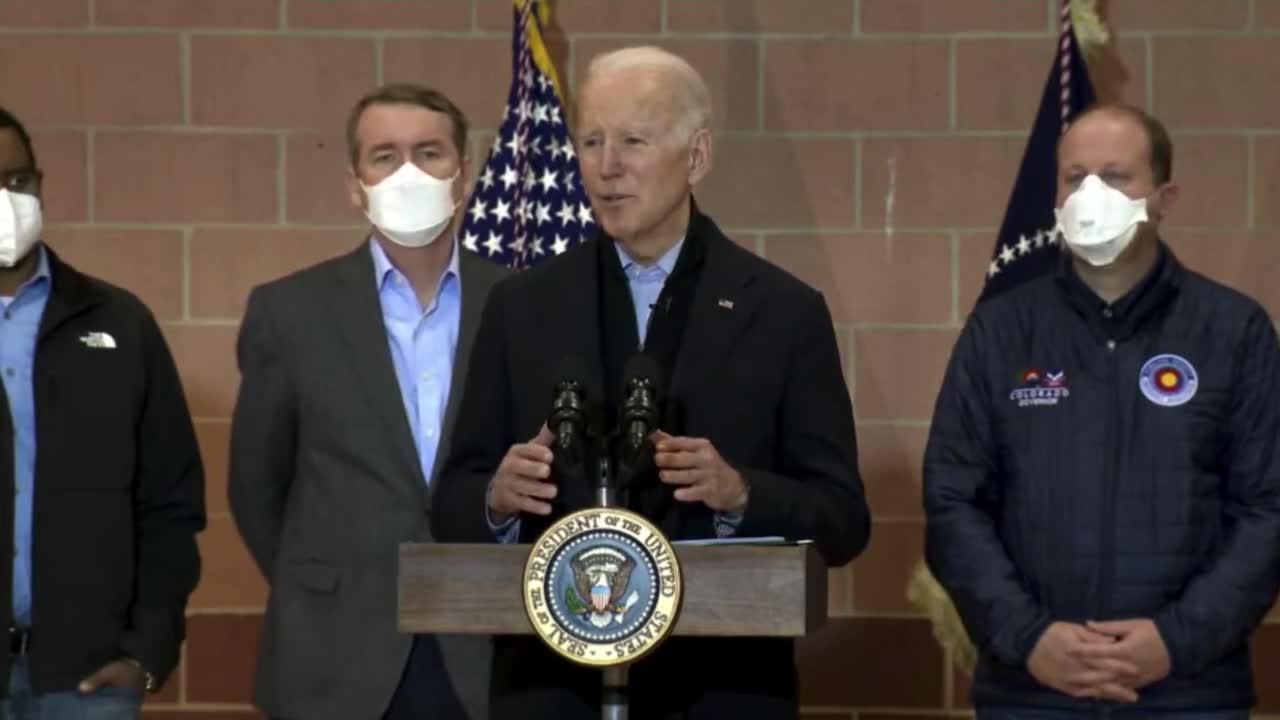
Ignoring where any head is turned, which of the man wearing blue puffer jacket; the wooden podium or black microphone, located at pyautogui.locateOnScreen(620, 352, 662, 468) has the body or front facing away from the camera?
the black microphone

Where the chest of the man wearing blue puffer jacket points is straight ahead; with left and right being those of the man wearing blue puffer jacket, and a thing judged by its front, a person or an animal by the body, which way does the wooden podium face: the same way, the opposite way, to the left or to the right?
the same way

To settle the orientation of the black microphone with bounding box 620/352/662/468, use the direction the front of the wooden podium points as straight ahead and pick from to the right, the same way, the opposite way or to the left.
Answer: the opposite way

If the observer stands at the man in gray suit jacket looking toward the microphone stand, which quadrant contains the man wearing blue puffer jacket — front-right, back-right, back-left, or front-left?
front-left

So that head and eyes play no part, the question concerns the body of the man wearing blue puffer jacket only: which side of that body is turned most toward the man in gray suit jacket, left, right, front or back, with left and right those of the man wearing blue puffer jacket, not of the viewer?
right

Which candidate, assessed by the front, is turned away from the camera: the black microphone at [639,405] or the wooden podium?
the black microphone

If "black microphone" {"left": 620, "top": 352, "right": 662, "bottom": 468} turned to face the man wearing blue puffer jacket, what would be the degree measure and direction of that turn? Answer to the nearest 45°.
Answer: approximately 45° to its right

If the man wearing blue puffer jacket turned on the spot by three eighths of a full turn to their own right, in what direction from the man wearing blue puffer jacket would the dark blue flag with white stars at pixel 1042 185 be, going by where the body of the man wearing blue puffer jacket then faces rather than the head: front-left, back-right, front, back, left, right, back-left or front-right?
front-right

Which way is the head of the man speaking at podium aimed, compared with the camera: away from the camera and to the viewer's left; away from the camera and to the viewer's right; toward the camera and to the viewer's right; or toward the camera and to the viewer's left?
toward the camera and to the viewer's left

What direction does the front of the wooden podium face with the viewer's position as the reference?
facing the viewer

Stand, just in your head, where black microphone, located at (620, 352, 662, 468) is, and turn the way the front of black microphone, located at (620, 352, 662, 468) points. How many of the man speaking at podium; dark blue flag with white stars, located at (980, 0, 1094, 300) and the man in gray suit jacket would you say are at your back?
0

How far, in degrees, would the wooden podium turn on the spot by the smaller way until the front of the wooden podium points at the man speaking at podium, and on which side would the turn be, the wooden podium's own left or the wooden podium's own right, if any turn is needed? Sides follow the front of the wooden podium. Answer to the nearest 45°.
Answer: approximately 180°

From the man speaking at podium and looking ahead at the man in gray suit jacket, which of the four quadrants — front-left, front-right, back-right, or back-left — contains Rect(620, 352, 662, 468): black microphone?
back-left

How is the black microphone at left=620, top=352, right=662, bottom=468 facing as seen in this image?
away from the camera

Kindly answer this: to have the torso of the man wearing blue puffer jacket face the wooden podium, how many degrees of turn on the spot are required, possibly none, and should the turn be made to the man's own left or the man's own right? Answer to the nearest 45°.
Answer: approximately 45° to the man's own right
